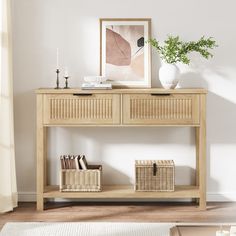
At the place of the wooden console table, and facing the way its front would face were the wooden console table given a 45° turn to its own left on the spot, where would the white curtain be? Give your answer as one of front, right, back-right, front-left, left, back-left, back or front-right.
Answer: back-right

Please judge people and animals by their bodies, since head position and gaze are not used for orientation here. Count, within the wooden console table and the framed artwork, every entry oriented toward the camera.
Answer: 2

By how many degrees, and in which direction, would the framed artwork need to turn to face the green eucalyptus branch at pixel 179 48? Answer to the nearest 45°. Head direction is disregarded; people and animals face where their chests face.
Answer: approximately 45° to its left

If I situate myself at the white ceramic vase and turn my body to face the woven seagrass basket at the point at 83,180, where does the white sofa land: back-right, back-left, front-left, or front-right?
front-left

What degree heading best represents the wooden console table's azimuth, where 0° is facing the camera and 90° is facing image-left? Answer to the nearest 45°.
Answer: approximately 0°

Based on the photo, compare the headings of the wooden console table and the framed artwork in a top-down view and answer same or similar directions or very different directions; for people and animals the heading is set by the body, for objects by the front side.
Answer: same or similar directions

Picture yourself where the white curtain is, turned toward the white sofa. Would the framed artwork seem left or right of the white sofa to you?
left

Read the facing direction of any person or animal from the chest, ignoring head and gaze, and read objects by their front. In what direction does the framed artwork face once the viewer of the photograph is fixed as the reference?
facing the viewer
